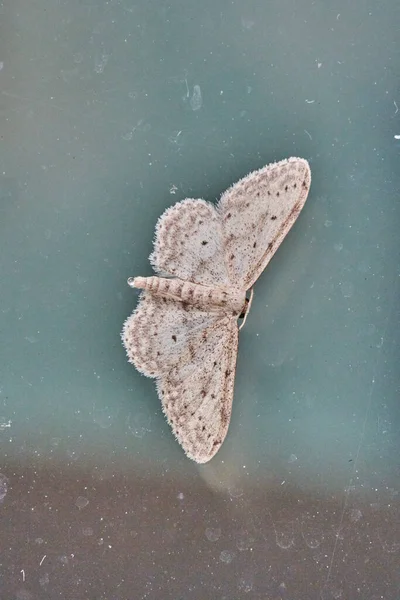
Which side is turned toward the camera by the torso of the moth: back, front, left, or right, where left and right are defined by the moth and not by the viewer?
right
